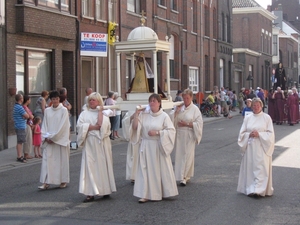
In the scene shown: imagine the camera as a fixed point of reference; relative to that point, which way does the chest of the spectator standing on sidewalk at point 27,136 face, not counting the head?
to the viewer's right

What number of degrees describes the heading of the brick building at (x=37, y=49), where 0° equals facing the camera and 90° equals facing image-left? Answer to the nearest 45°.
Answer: approximately 315°

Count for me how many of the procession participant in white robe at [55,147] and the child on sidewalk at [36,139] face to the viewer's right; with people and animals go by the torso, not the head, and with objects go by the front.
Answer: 1

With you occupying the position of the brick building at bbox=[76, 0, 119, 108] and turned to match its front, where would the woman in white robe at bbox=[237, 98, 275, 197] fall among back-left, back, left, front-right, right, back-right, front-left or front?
front-right

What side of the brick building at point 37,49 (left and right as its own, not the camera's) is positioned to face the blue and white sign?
left

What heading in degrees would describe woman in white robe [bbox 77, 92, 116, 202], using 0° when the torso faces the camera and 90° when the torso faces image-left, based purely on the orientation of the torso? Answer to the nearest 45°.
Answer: approximately 45°

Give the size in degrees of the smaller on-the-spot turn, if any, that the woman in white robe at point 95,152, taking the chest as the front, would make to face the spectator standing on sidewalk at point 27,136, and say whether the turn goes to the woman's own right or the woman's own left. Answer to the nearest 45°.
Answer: approximately 135° to the woman's own right

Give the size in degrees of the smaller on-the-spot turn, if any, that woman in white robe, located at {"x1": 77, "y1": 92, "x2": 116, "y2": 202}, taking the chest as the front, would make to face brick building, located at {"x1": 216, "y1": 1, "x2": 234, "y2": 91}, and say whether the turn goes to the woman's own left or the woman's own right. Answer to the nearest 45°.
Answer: approximately 135° to the woman's own right

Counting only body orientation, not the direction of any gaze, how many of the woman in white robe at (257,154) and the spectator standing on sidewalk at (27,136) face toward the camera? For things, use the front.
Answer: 1

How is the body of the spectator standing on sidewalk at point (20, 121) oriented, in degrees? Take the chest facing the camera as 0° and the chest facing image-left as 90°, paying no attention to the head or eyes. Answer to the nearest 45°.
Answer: approximately 270°
